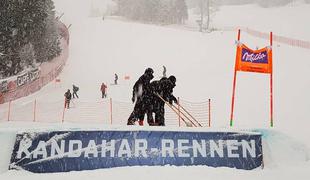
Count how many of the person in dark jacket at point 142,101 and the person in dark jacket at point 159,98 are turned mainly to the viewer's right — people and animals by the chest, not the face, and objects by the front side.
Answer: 2

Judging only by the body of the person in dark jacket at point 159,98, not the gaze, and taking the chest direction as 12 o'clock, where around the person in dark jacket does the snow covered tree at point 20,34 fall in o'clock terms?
The snow covered tree is roughly at 8 o'clock from the person in dark jacket.

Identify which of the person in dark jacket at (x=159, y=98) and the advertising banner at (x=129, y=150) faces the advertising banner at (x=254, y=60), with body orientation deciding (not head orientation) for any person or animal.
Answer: the person in dark jacket

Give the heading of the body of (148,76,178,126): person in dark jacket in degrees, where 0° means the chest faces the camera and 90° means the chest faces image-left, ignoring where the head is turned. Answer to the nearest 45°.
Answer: approximately 270°

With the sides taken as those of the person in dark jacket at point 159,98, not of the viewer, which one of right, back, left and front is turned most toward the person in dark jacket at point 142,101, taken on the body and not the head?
back

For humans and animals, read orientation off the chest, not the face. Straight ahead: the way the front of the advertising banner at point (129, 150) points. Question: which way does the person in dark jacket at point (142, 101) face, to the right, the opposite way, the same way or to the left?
to the left

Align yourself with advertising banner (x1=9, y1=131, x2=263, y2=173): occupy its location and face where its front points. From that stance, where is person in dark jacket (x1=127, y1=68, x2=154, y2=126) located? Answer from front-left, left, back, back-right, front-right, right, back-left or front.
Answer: back

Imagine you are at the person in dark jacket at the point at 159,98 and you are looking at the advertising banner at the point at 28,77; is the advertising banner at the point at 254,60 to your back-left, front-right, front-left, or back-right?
back-right
